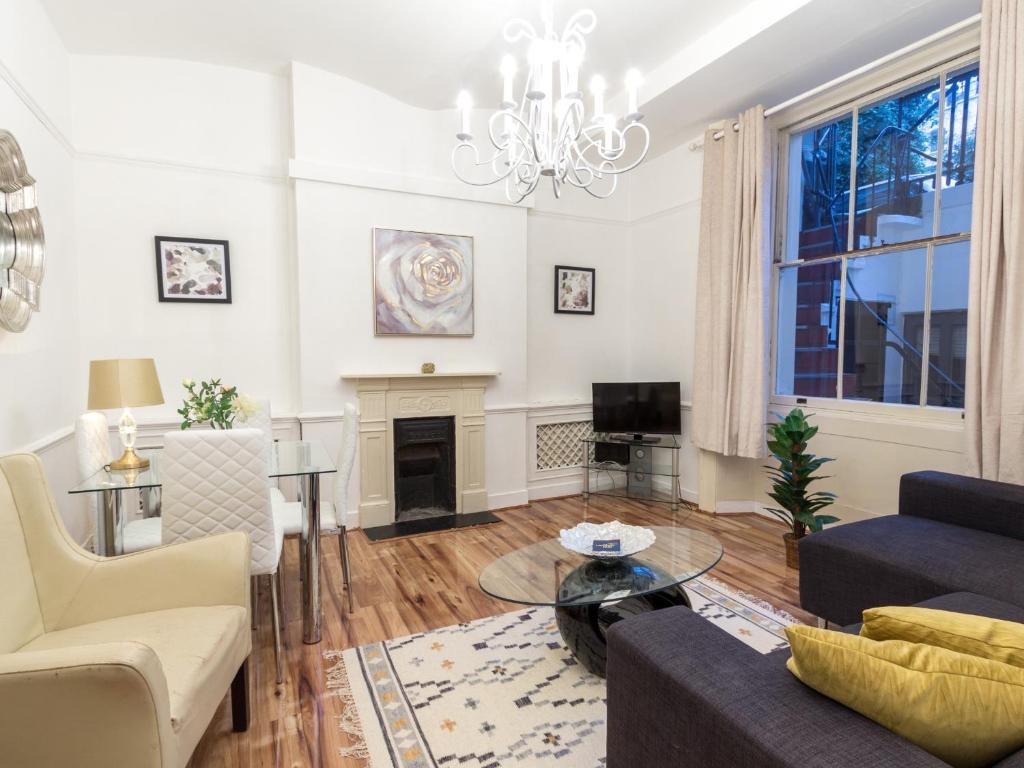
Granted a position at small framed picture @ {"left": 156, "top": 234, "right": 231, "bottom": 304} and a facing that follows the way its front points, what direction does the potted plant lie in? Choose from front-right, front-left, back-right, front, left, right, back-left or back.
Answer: front-left

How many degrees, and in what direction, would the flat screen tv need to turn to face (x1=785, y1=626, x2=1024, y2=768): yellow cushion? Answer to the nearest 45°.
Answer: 0° — it already faces it

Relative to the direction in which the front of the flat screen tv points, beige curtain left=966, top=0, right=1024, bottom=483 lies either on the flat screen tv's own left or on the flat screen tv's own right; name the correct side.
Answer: on the flat screen tv's own left

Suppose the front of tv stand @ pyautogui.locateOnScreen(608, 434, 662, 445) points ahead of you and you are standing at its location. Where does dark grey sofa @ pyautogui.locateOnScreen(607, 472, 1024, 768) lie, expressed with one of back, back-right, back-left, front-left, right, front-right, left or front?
front

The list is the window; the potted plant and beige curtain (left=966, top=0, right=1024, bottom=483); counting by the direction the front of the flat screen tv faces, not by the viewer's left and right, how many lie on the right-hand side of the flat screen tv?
0

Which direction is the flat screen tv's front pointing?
toward the camera

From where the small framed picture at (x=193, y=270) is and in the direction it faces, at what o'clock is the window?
The window is roughly at 10 o'clock from the small framed picture.

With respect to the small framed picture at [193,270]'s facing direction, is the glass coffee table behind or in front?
in front

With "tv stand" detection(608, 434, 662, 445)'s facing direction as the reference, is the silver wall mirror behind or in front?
in front

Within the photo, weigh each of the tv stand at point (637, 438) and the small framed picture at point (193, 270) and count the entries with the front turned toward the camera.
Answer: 2

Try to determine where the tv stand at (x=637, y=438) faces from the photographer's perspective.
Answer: facing the viewer
